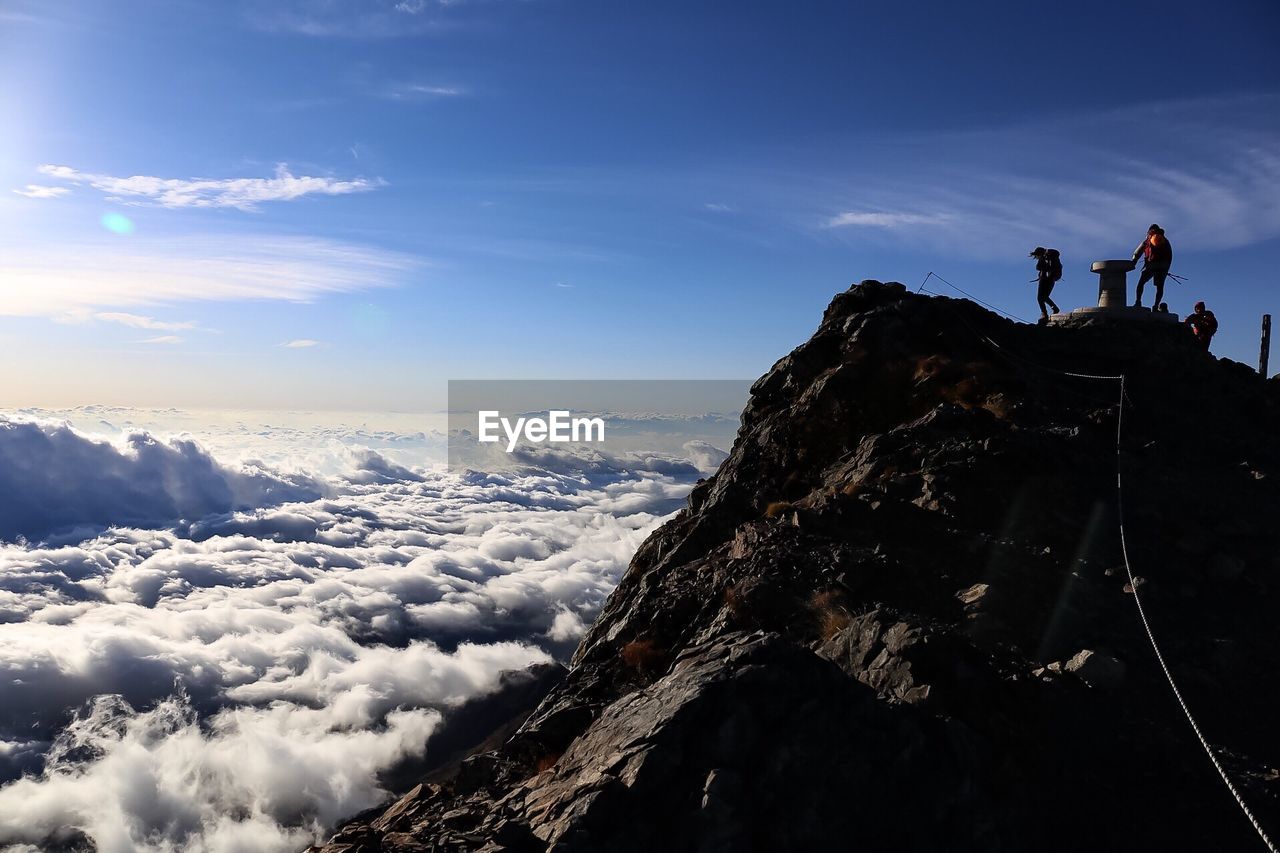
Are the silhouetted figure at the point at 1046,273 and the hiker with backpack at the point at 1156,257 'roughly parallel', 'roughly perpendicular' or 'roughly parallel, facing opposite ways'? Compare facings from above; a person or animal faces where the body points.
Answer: roughly perpendicular

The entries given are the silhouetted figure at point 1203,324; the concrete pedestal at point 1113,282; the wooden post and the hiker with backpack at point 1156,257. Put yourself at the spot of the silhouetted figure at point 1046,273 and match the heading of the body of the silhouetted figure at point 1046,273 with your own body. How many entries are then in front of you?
0

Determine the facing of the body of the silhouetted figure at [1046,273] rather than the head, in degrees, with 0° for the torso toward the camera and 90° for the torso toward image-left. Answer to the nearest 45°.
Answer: approximately 90°

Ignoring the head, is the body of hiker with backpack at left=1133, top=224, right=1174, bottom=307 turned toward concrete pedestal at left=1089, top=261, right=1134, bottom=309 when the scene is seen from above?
no

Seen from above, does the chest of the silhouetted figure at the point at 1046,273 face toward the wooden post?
no

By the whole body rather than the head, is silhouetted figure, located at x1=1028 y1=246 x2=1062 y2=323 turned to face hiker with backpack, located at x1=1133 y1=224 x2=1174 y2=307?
no

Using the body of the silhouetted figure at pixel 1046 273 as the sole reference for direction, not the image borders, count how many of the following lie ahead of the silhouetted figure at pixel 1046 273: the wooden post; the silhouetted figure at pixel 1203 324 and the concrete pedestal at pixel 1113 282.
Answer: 0
